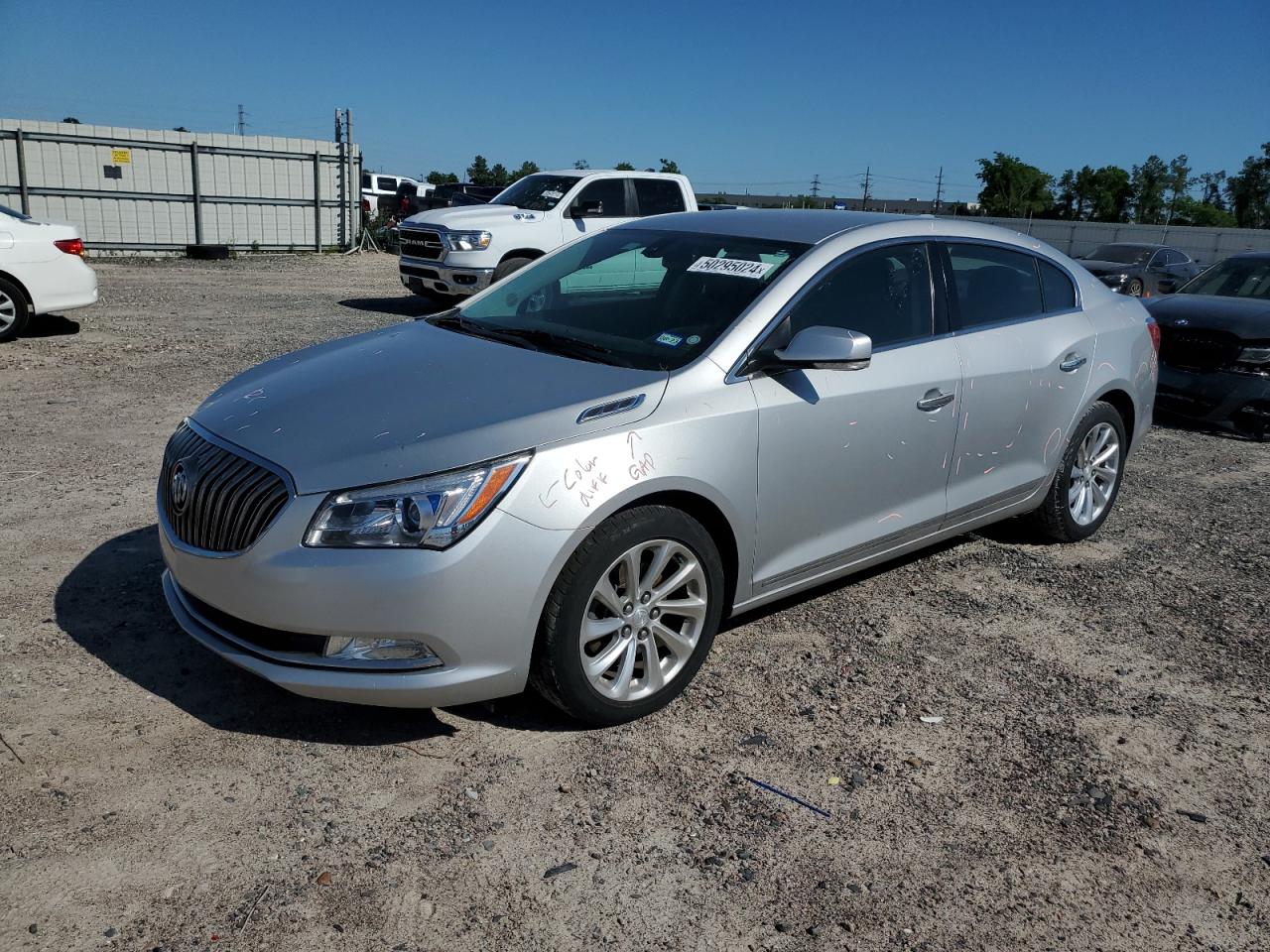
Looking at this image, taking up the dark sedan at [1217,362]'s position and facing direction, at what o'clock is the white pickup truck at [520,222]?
The white pickup truck is roughly at 2 o'clock from the dark sedan.

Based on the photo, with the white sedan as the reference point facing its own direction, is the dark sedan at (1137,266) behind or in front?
behind

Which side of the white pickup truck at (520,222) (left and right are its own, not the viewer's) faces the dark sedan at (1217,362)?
left

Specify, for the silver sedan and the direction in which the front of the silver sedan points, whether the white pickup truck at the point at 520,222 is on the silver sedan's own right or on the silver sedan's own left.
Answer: on the silver sedan's own right

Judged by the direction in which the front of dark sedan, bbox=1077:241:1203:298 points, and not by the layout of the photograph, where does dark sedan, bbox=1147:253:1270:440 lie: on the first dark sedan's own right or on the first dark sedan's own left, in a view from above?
on the first dark sedan's own left

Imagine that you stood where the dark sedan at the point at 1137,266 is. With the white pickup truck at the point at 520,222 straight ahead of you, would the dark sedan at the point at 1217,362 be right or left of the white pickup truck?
left

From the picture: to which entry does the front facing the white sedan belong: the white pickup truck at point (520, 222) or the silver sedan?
the white pickup truck

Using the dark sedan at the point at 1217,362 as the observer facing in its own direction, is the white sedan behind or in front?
in front

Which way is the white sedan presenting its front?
to the viewer's left
